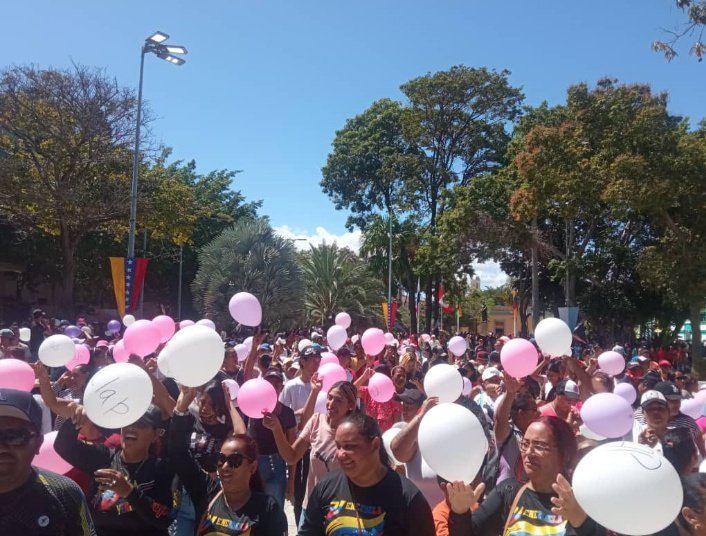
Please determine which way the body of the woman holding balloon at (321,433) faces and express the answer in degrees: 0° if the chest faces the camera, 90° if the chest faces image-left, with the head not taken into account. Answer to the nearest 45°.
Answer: approximately 45°

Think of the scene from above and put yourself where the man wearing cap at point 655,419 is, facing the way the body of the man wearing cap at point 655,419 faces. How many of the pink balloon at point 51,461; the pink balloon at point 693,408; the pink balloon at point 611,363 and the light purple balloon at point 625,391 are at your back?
3

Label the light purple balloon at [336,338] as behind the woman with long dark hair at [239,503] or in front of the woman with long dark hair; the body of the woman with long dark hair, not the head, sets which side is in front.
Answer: behind

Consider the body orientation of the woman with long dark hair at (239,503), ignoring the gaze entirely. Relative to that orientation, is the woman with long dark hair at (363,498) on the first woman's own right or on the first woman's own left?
on the first woman's own left

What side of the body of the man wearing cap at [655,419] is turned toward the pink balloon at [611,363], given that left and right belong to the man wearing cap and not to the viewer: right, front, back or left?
back

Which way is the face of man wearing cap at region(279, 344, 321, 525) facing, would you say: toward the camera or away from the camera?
toward the camera

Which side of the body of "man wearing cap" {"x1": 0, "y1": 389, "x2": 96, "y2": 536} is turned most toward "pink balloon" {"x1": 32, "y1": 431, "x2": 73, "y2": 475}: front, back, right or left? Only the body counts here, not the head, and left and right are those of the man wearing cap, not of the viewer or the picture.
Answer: back

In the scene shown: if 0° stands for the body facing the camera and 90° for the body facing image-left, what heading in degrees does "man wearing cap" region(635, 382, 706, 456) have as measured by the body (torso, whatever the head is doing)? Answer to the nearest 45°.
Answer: approximately 45°

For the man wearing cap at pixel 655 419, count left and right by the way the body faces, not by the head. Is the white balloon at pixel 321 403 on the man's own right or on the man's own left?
on the man's own right

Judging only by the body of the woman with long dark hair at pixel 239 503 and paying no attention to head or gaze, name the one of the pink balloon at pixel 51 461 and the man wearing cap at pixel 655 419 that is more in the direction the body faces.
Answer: the pink balloon

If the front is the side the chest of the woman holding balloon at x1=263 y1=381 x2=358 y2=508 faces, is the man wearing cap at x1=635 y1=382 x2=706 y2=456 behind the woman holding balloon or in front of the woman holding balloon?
behind

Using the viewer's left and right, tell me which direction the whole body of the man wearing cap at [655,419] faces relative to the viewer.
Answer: facing the viewer

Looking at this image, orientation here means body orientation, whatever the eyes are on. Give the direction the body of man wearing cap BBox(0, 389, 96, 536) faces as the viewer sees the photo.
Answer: toward the camera

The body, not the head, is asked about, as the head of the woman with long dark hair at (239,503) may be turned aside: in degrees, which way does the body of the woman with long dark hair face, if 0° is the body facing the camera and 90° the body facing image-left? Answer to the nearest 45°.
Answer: approximately 45°

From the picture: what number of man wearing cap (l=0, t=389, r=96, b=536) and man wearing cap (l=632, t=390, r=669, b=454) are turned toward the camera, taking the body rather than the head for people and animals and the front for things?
2

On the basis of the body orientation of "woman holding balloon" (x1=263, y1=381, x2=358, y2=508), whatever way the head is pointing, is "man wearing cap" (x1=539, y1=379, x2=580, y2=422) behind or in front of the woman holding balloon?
behind
